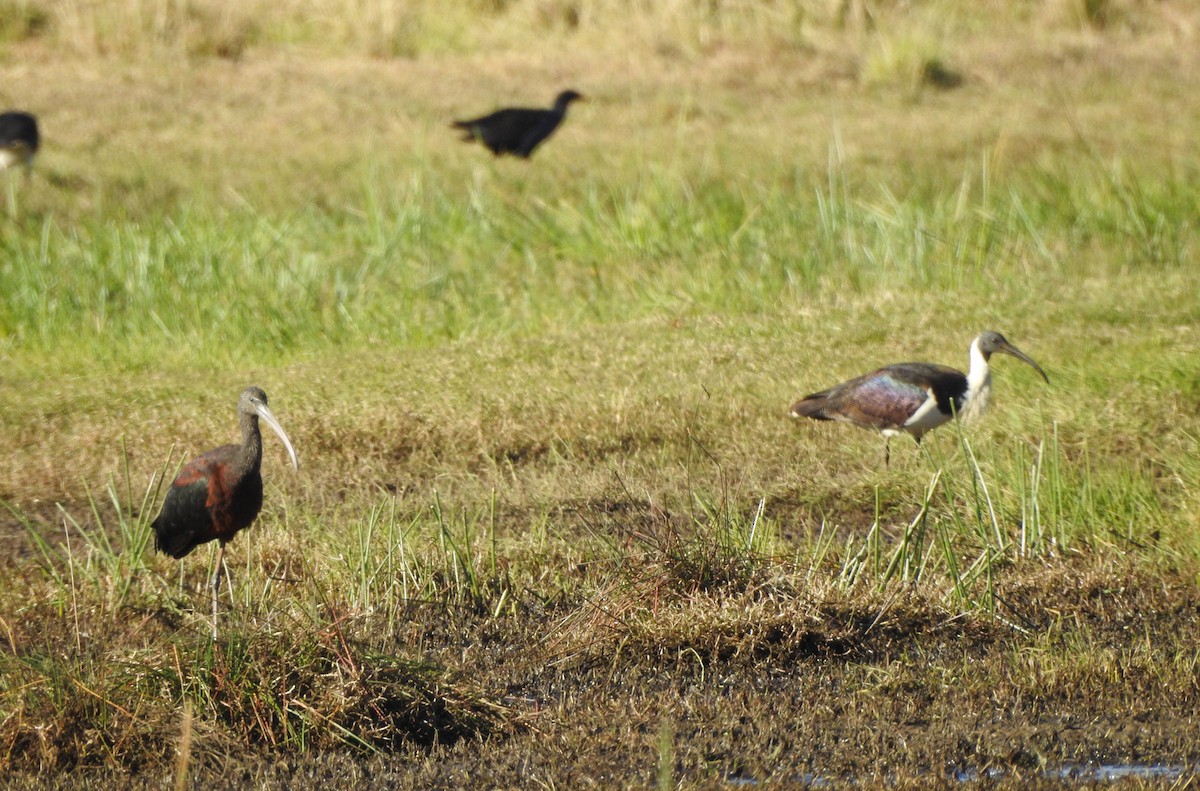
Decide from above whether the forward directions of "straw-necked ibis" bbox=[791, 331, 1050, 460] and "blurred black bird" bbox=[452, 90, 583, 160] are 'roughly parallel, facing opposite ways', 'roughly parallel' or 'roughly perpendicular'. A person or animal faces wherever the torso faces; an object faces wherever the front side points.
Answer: roughly parallel

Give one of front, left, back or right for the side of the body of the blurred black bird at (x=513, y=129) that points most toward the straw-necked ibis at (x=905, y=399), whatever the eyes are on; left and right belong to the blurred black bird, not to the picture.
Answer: right

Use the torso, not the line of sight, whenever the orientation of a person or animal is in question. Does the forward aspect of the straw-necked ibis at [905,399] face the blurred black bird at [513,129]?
no

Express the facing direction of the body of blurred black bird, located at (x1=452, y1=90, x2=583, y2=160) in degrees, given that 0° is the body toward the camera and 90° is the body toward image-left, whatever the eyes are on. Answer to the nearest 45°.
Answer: approximately 270°

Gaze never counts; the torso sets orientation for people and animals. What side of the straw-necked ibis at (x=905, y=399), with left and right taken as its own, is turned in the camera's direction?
right

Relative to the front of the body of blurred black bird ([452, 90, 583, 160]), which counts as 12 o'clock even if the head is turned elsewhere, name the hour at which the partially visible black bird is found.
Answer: The partially visible black bird is roughly at 6 o'clock from the blurred black bird.

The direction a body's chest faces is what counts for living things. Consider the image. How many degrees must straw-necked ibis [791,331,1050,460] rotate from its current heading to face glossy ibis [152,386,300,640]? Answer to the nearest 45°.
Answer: approximately 135° to its right

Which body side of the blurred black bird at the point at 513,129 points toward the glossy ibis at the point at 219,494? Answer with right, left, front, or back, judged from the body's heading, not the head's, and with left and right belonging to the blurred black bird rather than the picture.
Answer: right

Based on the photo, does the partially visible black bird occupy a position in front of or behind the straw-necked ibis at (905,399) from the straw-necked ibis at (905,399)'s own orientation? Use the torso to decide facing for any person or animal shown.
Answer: behind

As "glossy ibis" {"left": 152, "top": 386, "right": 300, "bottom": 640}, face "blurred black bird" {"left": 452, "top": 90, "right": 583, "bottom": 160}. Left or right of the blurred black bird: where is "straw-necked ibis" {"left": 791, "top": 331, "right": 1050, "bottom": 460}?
right

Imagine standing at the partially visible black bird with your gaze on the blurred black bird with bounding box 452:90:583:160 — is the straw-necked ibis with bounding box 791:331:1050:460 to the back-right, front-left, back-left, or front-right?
front-right
